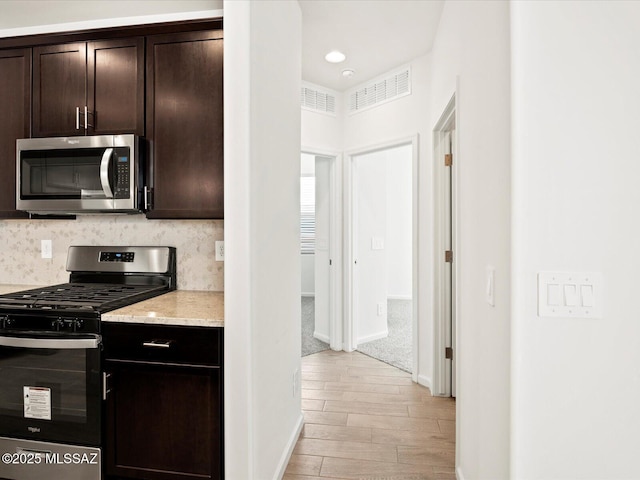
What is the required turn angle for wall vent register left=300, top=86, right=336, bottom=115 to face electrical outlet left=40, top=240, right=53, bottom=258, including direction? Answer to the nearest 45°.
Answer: approximately 90° to its right

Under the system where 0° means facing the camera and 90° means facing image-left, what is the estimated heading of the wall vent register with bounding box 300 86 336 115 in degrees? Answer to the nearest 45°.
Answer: approximately 315°

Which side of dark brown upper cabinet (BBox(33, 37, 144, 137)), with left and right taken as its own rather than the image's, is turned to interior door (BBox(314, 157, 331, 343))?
back

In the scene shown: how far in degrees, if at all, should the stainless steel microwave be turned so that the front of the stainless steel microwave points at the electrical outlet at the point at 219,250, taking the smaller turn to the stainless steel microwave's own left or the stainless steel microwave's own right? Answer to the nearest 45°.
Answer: approximately 135° to the stainless steel microwave's own left

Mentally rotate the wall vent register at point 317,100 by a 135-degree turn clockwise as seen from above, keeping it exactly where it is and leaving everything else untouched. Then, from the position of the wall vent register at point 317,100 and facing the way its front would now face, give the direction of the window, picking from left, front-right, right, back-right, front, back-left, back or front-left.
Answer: right

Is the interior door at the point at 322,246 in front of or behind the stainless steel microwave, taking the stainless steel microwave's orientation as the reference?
behind

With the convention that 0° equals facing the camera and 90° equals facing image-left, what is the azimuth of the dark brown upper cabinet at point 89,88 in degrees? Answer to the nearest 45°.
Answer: approximately 45°

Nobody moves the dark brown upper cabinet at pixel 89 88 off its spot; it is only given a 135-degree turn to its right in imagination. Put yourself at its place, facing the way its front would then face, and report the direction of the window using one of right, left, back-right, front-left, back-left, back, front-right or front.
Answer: front-right

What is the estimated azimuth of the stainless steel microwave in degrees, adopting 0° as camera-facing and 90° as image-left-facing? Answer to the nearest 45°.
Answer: approximately 45°
